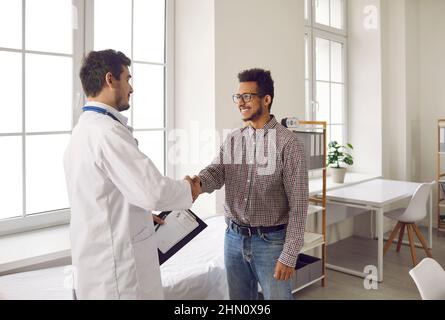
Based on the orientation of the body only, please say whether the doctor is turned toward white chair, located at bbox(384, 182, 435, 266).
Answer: yes

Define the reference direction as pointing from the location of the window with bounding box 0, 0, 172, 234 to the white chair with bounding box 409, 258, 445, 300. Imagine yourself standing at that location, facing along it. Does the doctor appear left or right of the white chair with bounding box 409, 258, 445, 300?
right

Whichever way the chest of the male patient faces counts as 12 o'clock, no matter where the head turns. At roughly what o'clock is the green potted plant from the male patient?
The green potted plant is roughly at 5 o'clock from the male patient.

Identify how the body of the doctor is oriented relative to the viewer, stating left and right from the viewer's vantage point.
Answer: facing away from the viewer and to the right of the viewer

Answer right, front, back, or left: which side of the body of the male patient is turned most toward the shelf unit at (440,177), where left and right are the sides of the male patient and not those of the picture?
back

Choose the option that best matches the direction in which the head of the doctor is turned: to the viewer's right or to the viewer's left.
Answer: to the viewer's right

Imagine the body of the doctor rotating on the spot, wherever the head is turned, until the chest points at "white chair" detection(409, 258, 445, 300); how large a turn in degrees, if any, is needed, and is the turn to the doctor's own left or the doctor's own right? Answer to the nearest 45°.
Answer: approximately 45° to the doctor's own right

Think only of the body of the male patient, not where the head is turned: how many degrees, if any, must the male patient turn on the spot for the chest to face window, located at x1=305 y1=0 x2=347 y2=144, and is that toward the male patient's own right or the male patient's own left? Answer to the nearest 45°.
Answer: approximately 135° to the male patient's own right

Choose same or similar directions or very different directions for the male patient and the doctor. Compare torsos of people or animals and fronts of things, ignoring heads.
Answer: very different directions

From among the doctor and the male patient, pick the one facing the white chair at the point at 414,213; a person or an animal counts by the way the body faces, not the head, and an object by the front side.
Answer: the doctor
